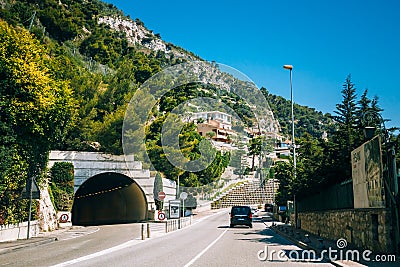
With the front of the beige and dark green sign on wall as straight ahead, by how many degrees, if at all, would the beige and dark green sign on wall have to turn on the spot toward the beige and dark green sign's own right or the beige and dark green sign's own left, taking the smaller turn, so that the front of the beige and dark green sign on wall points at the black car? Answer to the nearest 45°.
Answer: approximately 90° to the beige and dark green sign's own right

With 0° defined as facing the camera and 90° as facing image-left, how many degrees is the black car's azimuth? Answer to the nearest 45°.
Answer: approximately 180°

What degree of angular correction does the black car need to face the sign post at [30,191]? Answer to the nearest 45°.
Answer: approximately 135° to its left

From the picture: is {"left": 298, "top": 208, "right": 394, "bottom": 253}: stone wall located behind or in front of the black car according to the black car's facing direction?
behind

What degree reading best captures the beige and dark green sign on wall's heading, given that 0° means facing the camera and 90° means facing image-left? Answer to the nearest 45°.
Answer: approximately 45°

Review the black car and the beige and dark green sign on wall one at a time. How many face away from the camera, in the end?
1

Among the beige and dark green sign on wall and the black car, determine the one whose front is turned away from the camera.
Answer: the black car

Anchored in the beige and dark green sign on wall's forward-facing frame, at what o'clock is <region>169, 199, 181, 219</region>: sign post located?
The sign post is roughly at 3 o'clock from the beige and dark green sign on wall.

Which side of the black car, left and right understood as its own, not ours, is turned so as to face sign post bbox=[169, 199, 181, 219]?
left

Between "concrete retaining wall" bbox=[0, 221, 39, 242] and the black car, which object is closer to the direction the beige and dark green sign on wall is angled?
the concrete retaining wall
